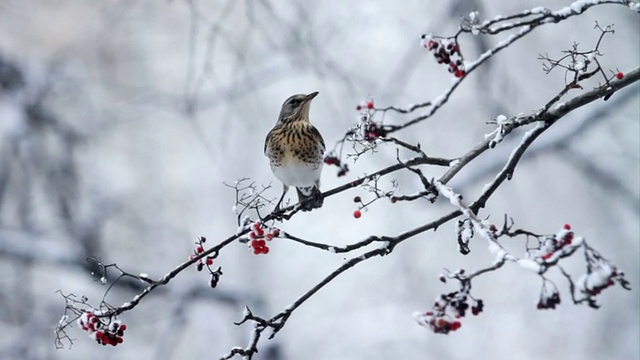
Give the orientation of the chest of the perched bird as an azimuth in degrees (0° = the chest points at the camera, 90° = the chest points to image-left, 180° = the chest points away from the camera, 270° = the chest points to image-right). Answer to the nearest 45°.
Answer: approximately 0°
